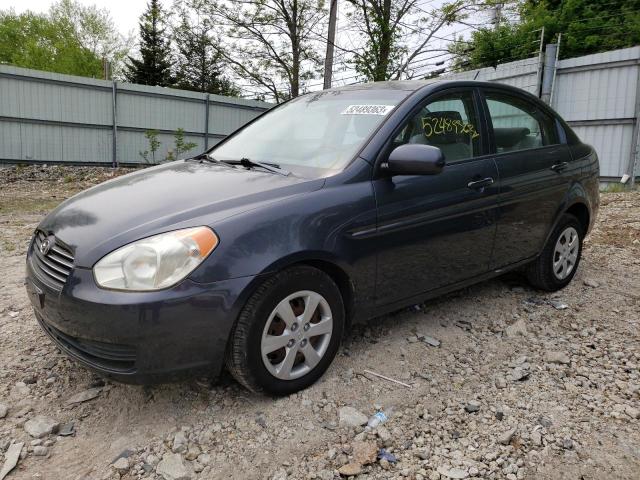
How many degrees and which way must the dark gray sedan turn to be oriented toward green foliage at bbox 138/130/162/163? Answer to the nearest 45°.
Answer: approximately 135° to its right

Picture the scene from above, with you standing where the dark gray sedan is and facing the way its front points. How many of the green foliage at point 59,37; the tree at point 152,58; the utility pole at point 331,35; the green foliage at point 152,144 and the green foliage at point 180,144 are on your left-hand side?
0

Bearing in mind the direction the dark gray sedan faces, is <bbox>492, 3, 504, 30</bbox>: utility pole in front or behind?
behind

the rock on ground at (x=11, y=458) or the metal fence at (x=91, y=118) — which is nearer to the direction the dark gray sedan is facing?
the rock on ground

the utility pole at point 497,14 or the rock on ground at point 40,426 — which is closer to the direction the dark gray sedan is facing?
the rock on ground

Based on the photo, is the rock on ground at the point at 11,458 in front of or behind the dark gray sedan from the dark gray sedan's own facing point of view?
in front

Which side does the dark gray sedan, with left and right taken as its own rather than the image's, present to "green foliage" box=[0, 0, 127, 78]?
right

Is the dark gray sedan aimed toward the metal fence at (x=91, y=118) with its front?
no

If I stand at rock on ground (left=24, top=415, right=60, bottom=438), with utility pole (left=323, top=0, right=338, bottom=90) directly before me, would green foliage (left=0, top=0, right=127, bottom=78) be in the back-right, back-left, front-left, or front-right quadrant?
front-left

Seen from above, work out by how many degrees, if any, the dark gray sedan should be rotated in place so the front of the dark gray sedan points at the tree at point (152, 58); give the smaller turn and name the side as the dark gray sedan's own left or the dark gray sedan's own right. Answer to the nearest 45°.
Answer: approximately 135° to the dark gray sedan's own right

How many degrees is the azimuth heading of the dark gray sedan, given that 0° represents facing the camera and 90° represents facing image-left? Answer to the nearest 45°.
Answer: approximately 45°

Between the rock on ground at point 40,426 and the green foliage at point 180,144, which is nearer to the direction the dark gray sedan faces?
the rock on ground

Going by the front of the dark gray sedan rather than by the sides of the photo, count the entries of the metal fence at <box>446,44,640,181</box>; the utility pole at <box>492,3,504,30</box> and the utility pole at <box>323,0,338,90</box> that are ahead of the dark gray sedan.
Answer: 0
